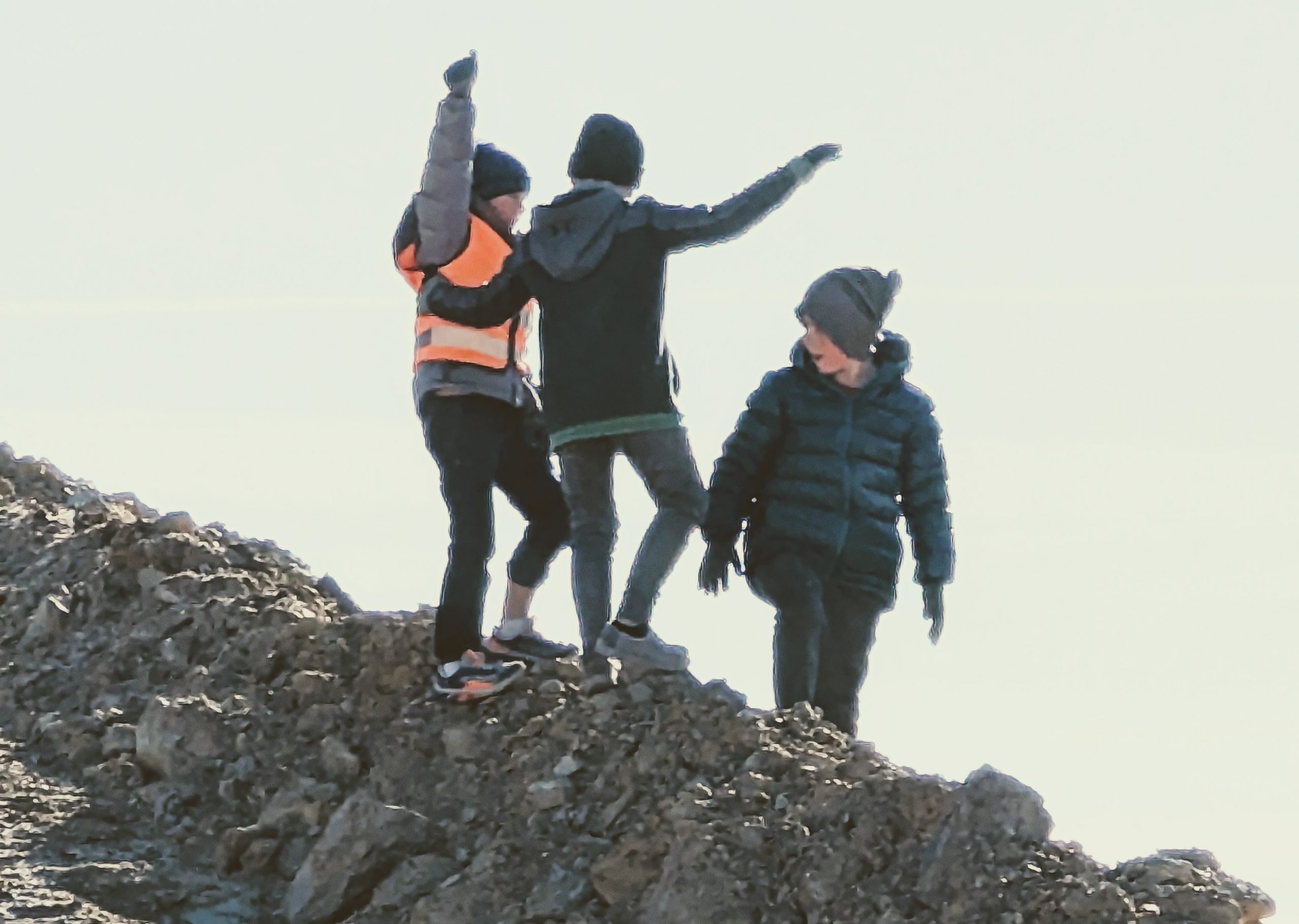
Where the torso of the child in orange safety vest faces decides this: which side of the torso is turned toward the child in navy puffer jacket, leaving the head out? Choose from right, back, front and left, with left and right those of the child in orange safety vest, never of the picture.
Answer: front

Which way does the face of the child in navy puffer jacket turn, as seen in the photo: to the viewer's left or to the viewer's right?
to the viewer's left

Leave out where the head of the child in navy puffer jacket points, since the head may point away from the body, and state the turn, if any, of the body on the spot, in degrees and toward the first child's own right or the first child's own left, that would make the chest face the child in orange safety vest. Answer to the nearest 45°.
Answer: approximately 90° to the first child's own right

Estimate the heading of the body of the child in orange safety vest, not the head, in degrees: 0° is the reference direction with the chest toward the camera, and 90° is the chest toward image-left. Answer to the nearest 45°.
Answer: approximately 270°

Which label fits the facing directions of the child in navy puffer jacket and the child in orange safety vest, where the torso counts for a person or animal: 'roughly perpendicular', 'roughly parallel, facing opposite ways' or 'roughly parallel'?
roughly perpendicular

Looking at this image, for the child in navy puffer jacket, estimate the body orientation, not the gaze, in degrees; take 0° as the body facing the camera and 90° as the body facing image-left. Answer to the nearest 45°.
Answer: approximately 0°

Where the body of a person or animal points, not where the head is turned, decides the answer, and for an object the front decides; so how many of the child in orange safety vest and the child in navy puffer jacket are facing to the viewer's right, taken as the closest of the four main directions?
1
